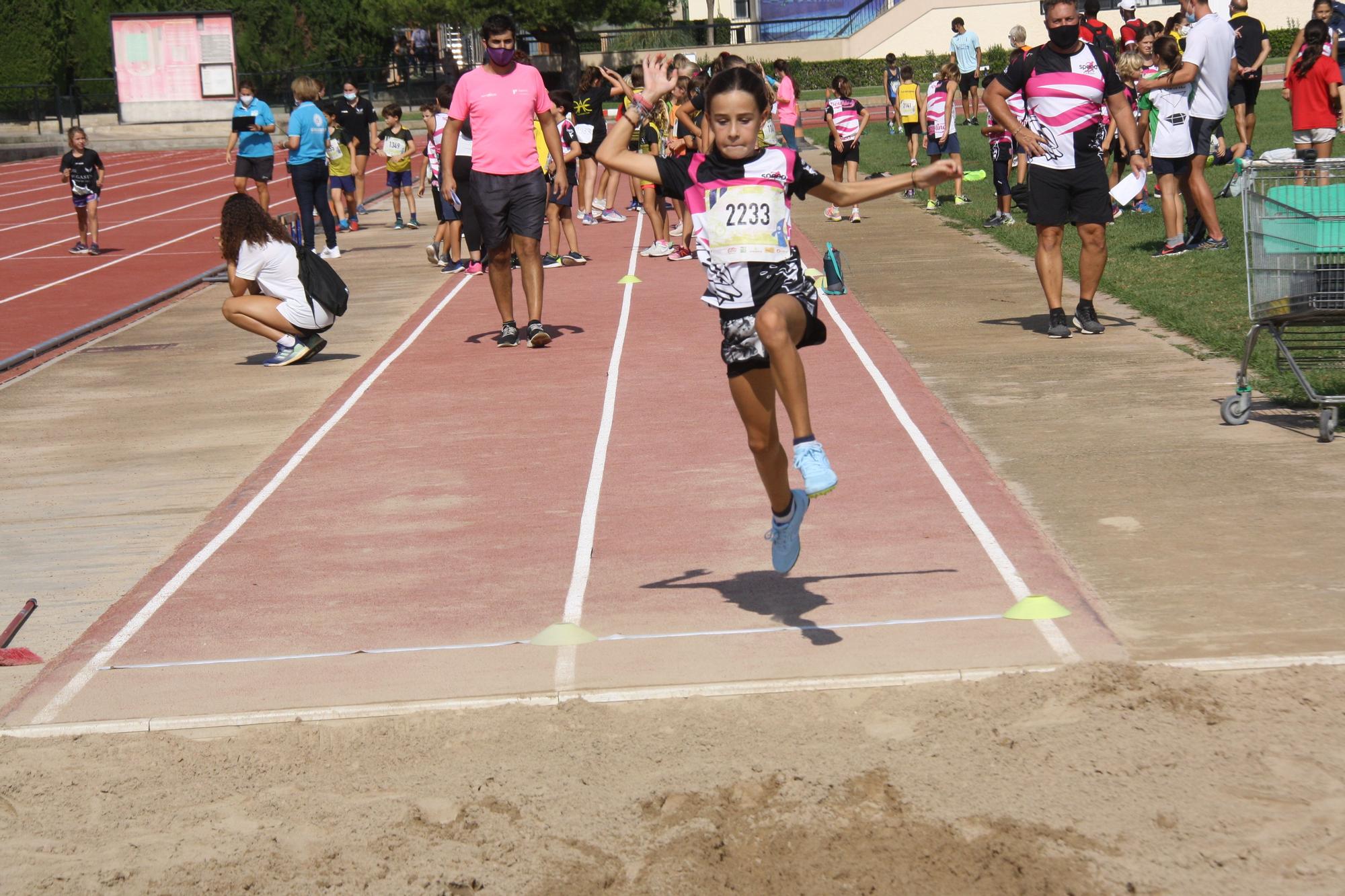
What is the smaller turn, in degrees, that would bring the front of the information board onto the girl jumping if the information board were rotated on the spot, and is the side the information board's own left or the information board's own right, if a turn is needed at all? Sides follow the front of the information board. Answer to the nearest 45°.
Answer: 0° — it already faces them

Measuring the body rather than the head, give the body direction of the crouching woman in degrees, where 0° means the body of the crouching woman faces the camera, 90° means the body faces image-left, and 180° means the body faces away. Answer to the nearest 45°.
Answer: approximately 90°

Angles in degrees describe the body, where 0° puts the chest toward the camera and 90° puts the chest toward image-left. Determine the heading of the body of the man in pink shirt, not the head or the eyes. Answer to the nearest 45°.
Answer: approximately 0°

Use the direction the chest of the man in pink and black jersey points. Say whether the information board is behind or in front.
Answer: behind

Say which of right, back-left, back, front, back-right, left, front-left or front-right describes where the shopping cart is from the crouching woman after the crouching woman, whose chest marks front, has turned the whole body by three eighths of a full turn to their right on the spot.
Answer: right

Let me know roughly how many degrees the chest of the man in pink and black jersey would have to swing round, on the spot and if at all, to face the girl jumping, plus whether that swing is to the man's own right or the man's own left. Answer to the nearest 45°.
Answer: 0° — they already face them

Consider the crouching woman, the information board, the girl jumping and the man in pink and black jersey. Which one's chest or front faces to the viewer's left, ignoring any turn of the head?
the crouching woman

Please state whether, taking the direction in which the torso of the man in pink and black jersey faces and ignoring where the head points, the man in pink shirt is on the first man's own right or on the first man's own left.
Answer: on the first man's own right

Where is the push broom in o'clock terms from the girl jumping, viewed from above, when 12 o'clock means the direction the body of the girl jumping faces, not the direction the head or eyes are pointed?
The push broom is roughly at 3 o'clock from the girl jumping.

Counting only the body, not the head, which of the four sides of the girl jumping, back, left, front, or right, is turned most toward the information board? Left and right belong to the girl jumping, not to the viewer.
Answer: back
